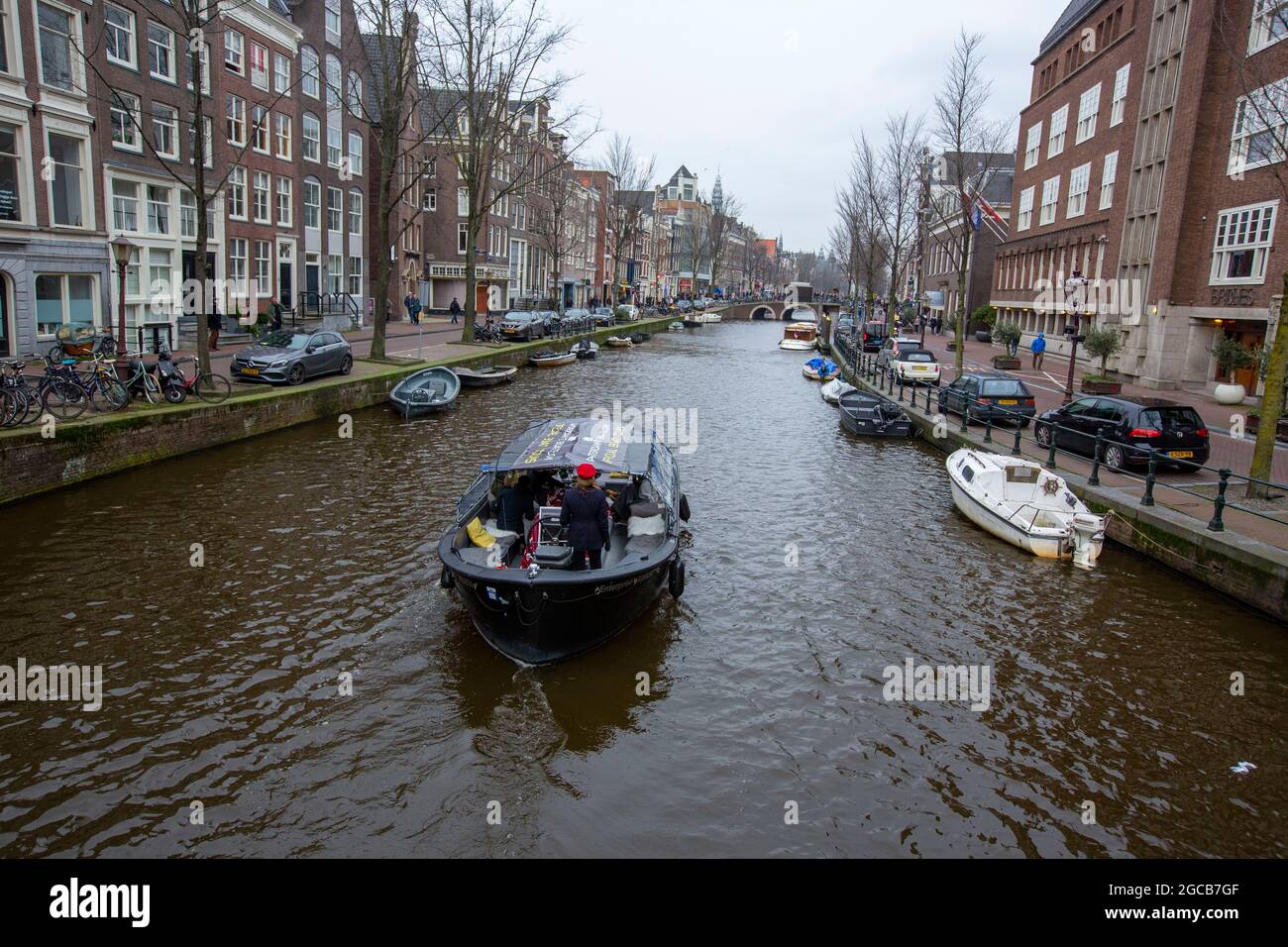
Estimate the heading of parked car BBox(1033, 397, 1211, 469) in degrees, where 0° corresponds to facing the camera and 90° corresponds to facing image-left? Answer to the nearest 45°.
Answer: approximately 135°

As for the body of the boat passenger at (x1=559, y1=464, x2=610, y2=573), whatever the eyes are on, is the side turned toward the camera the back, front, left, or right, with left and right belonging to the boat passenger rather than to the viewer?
back

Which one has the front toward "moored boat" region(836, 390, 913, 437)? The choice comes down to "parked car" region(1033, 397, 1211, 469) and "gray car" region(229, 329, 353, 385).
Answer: the parked car

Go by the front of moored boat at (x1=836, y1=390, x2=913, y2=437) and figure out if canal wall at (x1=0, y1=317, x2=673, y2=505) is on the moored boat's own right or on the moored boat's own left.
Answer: on the moored boat's own left

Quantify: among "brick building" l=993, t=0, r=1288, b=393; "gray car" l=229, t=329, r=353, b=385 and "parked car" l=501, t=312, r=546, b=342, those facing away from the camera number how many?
0

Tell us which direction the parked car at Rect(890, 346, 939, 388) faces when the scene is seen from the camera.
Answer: facing away from the viewer and to the left of the viewer

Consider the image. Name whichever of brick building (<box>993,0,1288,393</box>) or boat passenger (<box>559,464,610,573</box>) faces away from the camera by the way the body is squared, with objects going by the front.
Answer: the boat passenger

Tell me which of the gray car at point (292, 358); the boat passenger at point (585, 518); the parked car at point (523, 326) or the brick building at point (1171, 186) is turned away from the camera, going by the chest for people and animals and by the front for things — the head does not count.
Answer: the boat passenger

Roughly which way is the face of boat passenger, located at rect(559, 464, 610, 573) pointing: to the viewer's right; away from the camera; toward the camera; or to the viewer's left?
away from the camera

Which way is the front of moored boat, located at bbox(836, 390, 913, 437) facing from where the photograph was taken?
facing away from the viewer and to the left of the viewer

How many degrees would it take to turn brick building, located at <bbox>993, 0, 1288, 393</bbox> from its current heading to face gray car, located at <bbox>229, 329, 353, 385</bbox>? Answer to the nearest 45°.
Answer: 0° — it already faces it

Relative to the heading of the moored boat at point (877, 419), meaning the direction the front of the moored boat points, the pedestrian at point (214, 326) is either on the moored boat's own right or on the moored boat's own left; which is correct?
on the moored boat's own left

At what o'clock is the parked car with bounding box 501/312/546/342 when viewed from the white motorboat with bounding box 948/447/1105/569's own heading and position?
The parked car is roughly at 12 o'clock from the white motorboat.

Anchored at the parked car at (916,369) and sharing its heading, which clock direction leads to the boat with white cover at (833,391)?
The boat with white cover is roughly at 9 o'clock from the parked car.
